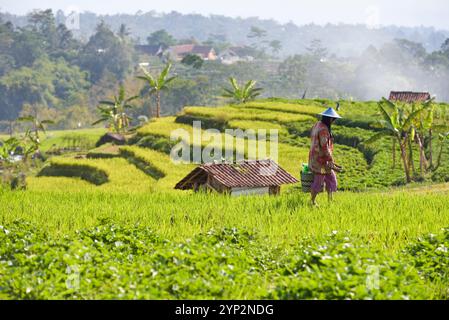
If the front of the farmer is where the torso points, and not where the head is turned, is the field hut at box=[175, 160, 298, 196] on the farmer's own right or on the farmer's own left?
on the farmer's own left

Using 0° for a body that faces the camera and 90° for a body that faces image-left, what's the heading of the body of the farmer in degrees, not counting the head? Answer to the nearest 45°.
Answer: approximately 270°
